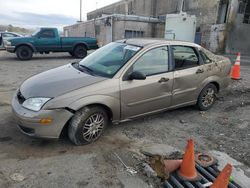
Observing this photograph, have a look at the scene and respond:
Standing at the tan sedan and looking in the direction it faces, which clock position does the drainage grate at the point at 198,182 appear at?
The drainage grate is roughly at 9 o'clock from the tan sedan.

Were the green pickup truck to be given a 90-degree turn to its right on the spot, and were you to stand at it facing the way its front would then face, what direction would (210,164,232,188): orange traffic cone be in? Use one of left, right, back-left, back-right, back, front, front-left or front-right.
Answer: back

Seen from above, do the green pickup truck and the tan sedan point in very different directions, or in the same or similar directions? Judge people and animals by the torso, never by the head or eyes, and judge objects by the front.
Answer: same or similar directions

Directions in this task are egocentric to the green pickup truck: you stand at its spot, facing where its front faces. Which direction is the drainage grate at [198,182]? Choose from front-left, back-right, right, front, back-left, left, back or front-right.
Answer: left

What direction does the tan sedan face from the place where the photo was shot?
facing the viewer and to the left of the viewer

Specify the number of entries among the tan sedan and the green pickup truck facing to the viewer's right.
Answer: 0

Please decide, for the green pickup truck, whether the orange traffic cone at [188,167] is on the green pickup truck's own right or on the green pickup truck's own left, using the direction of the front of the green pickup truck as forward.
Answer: on the green pickup truck's own left

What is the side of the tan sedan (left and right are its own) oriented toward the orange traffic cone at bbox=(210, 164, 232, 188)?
left

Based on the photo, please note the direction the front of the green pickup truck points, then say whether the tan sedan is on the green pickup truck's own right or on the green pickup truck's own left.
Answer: on the green pickup truck's own left

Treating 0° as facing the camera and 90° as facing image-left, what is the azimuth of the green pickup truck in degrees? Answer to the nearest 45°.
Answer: approximately 90°
